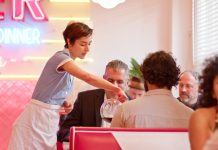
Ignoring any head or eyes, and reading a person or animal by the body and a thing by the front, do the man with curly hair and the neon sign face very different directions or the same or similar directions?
very different directions

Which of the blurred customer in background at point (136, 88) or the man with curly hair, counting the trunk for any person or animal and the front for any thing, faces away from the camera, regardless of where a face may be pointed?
the man with curly hair

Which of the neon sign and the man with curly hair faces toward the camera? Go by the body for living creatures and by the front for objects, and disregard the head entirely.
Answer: the neon sign

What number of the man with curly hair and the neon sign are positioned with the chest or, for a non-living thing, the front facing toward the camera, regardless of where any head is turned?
1

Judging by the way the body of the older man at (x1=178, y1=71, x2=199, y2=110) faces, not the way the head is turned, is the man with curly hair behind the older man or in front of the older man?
in front

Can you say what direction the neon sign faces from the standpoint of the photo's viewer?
facing the viewer

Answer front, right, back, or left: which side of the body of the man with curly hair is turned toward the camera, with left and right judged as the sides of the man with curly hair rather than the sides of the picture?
back

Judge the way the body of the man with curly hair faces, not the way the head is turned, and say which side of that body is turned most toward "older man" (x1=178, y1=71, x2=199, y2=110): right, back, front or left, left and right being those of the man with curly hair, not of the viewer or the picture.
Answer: front

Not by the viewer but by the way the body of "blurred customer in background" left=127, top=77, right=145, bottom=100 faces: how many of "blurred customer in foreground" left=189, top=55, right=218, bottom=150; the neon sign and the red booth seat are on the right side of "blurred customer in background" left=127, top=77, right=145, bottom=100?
1

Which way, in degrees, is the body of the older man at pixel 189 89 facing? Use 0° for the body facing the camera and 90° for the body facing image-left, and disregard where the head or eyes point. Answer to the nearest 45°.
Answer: approximately 45°

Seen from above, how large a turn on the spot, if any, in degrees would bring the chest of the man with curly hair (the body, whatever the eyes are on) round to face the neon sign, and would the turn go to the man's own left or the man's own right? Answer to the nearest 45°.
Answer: approximately 45° to the man's own left

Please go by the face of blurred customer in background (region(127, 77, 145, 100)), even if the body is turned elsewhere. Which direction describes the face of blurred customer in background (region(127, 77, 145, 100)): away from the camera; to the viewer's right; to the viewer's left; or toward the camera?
toward the camera

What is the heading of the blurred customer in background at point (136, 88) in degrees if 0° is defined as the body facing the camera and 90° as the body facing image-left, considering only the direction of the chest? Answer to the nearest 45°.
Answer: approximately 45°

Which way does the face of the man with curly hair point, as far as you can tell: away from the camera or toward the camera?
away from the camera

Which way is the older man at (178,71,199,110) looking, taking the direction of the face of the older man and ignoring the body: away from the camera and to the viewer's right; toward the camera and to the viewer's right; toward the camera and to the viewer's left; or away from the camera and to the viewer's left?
toward the camera and to the viewer's left

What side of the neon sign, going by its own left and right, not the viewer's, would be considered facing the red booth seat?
front

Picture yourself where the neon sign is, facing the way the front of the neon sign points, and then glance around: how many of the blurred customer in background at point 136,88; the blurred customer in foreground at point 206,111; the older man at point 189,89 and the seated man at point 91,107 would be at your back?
0
